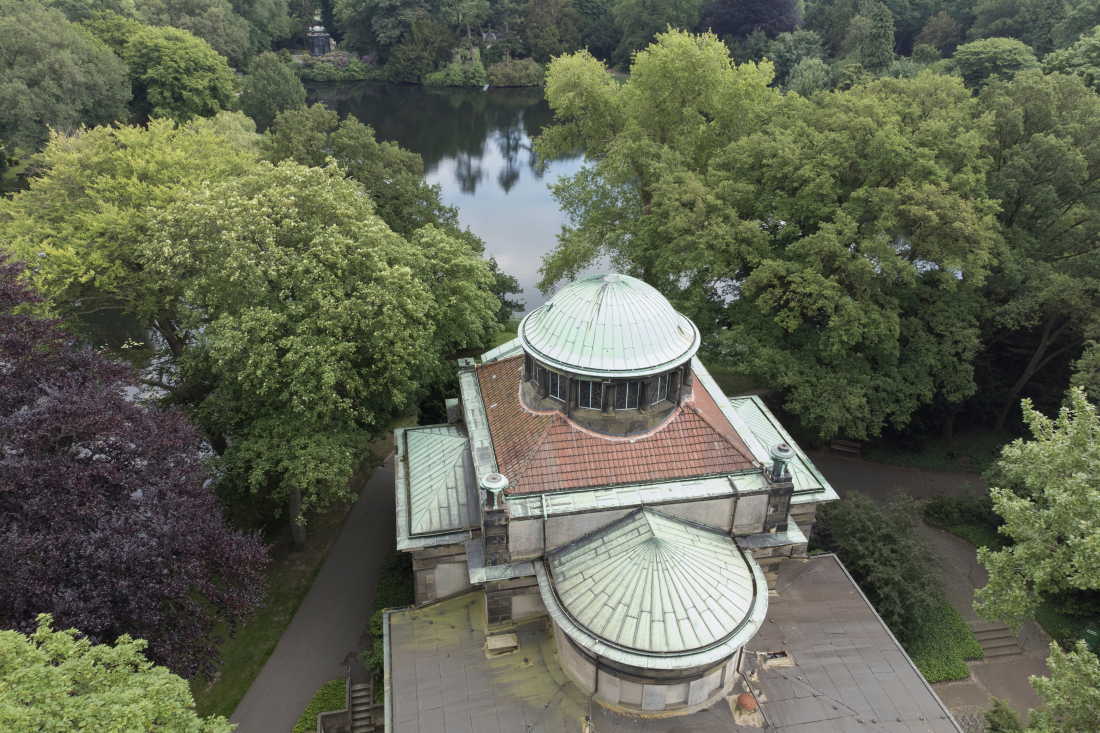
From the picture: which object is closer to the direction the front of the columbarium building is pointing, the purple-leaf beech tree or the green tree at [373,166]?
the green tree

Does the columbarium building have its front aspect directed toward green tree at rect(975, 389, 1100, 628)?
no

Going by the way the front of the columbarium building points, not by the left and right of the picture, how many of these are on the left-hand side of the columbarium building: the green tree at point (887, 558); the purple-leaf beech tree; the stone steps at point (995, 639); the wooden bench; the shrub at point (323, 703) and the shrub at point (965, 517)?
2

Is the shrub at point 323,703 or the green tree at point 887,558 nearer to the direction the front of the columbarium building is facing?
the green tree

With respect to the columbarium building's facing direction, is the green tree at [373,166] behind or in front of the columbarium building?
in front

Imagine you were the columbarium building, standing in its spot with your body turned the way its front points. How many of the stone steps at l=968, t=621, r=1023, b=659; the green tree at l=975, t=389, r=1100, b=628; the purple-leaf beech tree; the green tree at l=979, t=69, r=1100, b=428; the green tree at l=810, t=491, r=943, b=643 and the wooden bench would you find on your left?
1

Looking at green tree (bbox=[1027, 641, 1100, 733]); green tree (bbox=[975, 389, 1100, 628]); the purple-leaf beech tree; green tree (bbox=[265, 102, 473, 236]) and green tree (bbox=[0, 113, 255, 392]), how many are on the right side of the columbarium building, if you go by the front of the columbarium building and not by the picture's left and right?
2

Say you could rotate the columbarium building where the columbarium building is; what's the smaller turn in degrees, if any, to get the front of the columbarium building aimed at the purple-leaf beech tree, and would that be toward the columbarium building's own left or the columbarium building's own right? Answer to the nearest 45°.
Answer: approximately 90° to the columbarium building's own left

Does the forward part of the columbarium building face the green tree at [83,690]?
no

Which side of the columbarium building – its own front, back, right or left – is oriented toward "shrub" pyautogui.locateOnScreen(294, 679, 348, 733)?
left

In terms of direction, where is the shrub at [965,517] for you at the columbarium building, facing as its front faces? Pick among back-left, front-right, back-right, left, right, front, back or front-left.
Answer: front-right

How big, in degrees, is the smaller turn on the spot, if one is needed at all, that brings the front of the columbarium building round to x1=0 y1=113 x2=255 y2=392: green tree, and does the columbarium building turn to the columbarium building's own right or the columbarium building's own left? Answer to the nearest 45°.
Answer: approximately 45° to the columbarium building's own left

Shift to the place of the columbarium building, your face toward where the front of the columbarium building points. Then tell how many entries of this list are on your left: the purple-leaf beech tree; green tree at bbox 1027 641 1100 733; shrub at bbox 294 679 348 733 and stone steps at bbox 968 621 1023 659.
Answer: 2

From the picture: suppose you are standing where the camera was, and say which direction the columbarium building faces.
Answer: facing away from the viewer
